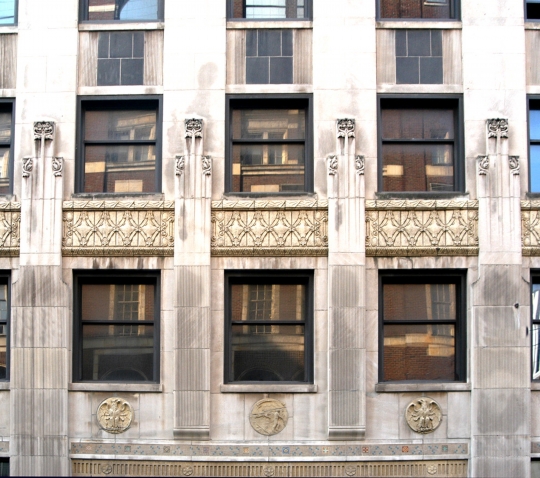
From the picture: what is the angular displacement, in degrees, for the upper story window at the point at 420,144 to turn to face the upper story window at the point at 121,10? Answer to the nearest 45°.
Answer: approximately 90° to its right

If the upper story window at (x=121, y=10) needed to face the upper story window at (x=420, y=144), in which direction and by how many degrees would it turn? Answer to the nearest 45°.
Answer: approximately 90° to its left

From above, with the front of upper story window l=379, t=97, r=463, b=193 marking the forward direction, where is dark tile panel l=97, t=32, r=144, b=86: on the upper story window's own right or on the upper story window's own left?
on the upper story window's own right

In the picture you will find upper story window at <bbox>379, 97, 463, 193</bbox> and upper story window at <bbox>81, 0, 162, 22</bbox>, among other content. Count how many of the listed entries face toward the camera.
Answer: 2
